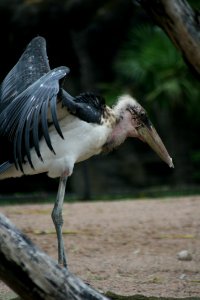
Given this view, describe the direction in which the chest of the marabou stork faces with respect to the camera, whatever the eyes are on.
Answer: to the viewer's right

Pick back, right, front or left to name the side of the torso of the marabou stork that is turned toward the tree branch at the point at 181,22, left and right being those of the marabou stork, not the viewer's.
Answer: front
